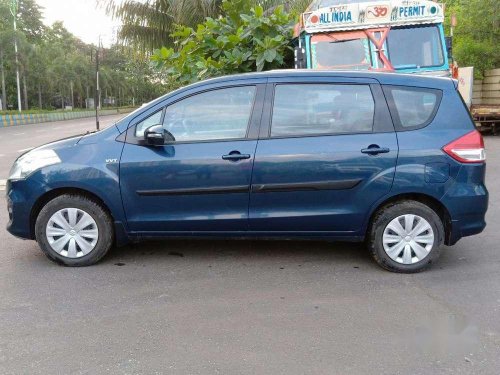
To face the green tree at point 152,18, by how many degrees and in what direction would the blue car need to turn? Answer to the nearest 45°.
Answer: approximately 90° to its right

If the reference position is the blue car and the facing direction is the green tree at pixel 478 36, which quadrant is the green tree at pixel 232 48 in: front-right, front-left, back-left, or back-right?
front-left

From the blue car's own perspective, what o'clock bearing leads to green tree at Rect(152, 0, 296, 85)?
The green tree is roughly at 3 o'clock from the blue car.

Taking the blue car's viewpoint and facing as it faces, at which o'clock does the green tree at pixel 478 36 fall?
The green tree is roughly at 4 o'clock from the blue car.

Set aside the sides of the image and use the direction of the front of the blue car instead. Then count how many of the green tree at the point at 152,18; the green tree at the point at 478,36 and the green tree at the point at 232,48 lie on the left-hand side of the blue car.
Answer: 0

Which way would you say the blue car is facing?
to the viewer's left
